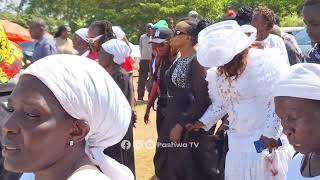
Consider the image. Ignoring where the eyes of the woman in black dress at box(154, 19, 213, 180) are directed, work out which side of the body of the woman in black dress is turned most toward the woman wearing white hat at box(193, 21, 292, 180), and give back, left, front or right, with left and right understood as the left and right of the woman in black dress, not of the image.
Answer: left

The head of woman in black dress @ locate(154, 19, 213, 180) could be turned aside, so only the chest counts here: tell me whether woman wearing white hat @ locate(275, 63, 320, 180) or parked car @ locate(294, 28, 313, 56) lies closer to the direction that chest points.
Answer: the woman wearing white hat

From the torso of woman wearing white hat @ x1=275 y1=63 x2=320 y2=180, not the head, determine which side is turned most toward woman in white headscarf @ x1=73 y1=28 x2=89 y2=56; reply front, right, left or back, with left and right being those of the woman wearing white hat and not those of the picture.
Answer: right

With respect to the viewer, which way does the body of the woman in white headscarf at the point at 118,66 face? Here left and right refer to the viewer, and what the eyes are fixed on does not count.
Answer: facing to the left of the viewer

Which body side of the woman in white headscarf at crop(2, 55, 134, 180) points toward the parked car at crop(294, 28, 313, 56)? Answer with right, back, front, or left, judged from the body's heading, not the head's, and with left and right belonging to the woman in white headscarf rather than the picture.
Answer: back

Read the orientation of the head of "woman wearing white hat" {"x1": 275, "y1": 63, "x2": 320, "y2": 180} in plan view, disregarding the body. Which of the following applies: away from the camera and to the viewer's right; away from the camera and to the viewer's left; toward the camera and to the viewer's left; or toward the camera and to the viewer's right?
toward the camera and to the viewer's left

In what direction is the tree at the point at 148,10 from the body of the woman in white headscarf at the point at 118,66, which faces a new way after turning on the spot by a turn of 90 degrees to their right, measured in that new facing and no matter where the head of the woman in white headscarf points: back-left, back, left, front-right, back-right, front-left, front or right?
front

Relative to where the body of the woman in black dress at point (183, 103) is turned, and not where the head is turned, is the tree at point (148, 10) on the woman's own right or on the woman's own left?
on the woman's own right
